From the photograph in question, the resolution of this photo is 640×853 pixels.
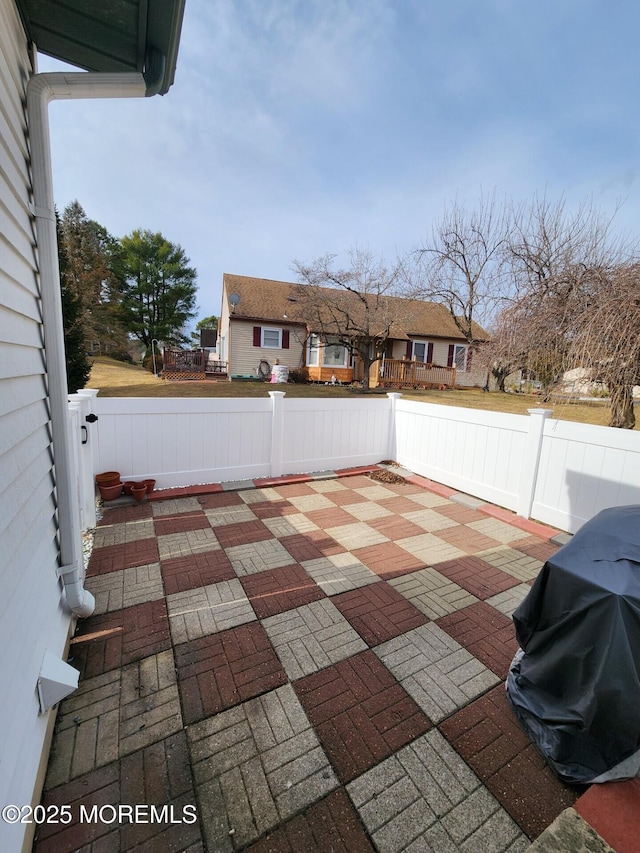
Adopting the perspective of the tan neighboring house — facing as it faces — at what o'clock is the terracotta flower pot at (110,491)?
The terracotta flower pot is roughly at 12 o'clock from the tan neighboring house.

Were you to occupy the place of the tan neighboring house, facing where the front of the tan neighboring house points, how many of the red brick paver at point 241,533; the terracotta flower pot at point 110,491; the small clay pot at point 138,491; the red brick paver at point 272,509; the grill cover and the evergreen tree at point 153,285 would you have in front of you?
5

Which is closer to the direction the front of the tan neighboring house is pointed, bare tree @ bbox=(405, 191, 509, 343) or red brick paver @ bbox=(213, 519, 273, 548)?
the red brick paver

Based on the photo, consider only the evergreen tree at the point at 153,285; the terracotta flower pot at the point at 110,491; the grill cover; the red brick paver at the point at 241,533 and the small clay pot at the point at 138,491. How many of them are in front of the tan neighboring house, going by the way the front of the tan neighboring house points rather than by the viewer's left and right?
4

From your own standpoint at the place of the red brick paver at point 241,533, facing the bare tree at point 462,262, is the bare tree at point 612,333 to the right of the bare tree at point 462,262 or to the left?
right

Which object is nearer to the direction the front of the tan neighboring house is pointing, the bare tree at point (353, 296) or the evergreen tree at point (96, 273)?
the bare tree

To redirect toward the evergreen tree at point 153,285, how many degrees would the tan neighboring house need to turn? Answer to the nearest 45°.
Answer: approximately 135° to its right

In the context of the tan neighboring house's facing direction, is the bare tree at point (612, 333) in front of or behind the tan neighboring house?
in front

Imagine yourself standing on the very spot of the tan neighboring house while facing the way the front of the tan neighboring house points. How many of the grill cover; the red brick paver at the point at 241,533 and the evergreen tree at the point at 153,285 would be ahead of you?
2

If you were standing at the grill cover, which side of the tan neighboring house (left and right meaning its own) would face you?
front

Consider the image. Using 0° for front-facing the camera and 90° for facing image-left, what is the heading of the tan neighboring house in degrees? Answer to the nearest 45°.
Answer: approximately 0°

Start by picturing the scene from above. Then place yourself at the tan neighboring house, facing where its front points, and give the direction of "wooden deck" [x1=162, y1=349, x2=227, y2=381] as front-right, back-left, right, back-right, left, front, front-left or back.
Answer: right

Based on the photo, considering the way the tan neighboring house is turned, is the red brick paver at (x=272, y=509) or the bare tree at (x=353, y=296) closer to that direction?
the red brick paver

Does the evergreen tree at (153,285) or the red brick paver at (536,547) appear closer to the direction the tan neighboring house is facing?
the red brick paver

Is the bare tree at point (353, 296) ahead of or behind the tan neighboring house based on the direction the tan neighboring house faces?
ahead
